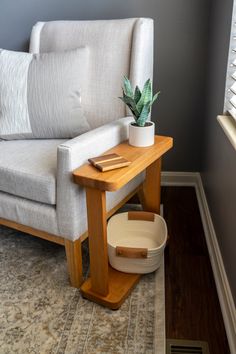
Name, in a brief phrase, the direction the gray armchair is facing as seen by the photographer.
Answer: facing the viewer and to the left of the viewer
